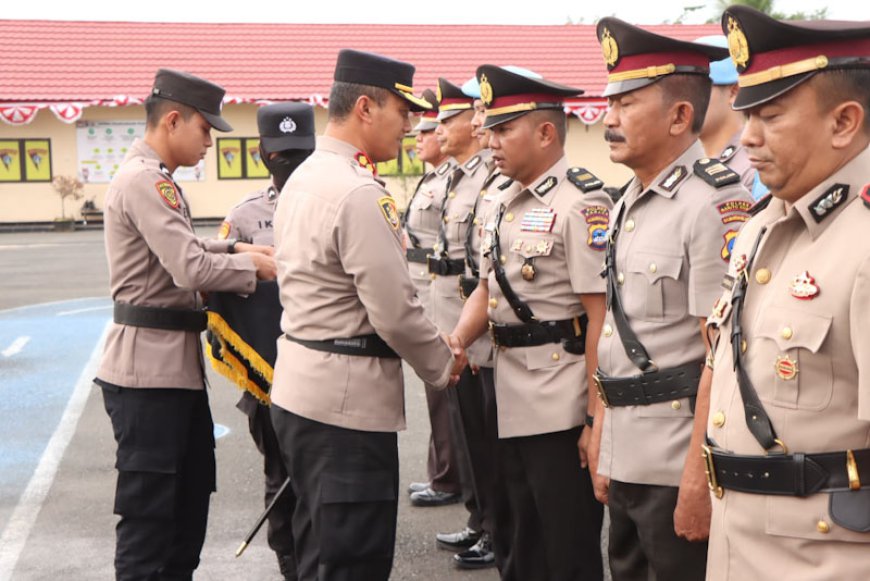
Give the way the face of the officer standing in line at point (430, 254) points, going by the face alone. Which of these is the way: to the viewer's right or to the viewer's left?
to the viewer's left

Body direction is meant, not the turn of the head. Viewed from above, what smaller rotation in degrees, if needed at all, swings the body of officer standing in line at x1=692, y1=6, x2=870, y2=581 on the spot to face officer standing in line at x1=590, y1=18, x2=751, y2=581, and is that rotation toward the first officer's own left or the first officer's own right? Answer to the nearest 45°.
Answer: approximately 90° to the first officer's own right

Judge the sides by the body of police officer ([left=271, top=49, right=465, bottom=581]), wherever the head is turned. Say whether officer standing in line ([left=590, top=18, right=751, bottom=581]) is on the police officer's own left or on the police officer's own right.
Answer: on the police officer's own right

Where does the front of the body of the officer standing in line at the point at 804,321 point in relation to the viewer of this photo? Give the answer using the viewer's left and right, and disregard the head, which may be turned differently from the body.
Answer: facing the viewer and to the left of the viewer

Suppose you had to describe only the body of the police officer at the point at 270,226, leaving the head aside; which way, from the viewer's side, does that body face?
toward the camera

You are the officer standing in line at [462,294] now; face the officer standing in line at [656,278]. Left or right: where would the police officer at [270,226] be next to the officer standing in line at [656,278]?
right

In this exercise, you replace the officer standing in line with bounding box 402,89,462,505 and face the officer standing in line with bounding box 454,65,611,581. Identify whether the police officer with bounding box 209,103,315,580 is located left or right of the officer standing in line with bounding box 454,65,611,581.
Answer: right

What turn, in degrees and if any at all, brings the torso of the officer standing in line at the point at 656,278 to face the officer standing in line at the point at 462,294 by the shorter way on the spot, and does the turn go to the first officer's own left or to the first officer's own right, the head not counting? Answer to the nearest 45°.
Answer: approximately 90° to the first officer's own right

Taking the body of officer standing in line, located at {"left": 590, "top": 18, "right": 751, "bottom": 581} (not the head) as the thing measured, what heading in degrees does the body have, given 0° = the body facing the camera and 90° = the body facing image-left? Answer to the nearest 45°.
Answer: approximately 45°

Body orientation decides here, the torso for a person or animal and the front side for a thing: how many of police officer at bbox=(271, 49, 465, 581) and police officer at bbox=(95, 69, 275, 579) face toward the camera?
0

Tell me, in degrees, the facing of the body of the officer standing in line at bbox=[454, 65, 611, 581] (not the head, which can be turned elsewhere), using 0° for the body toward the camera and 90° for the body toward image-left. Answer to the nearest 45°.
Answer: approximately 45°

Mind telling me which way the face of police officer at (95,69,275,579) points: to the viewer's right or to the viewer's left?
to the viewer's right

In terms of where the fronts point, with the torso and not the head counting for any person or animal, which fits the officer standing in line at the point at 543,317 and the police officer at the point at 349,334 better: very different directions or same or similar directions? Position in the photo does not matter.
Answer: very different directions

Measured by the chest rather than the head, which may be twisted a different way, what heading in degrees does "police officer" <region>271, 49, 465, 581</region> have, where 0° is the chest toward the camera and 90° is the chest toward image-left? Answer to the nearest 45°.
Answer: approximately 225°
